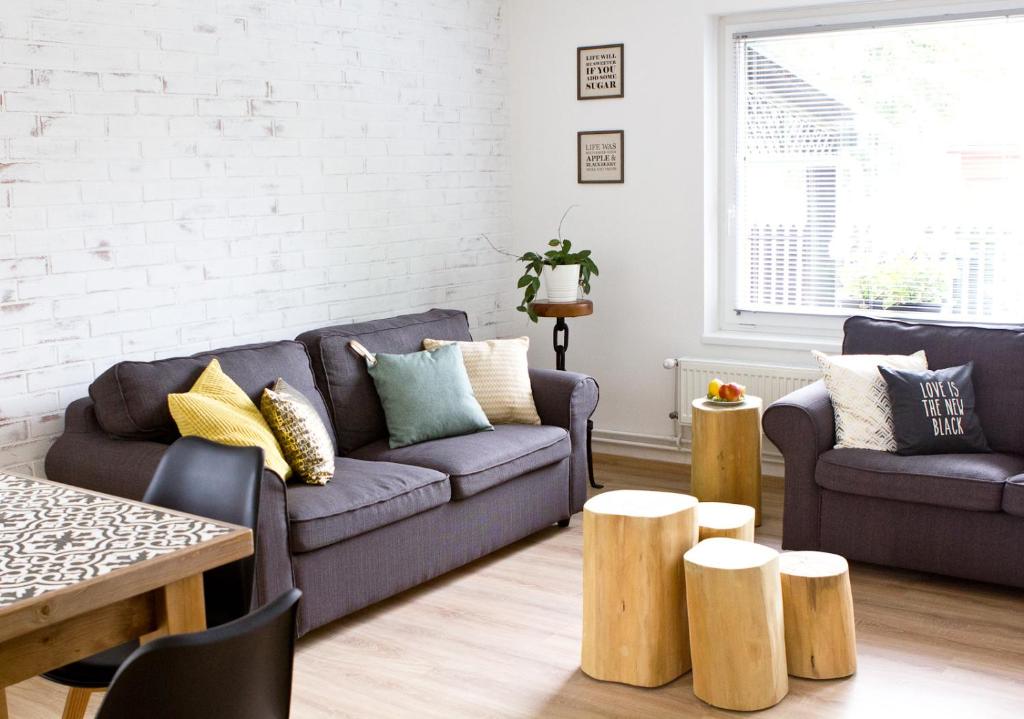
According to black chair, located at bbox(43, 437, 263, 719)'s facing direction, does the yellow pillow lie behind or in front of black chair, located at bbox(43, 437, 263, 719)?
behind

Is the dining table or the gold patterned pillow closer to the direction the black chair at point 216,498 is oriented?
the dining table

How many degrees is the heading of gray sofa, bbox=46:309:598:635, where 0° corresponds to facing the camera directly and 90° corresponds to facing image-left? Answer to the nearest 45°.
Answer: approximately 315°

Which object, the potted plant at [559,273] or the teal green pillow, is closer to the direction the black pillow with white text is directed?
the teal green pillow

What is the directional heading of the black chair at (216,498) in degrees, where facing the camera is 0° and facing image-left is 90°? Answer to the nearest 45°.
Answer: approximately 45°

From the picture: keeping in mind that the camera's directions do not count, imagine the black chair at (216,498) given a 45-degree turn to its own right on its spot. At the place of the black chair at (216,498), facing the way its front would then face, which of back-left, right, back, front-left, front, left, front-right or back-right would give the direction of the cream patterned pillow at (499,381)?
back-right

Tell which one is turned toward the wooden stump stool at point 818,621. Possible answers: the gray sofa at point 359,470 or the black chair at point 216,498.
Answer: the gray sofa

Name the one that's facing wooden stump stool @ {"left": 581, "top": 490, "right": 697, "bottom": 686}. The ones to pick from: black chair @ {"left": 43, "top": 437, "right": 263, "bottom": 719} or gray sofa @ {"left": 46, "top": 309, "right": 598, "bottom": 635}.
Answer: the gray sofa

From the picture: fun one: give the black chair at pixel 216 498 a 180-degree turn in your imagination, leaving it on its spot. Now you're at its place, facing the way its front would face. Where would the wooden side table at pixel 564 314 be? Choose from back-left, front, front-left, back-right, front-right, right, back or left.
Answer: front

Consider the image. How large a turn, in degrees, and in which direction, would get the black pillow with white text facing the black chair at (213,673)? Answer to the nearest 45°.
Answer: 0° — it already faces it

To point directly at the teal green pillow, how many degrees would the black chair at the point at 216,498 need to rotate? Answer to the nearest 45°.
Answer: approximately 180°
